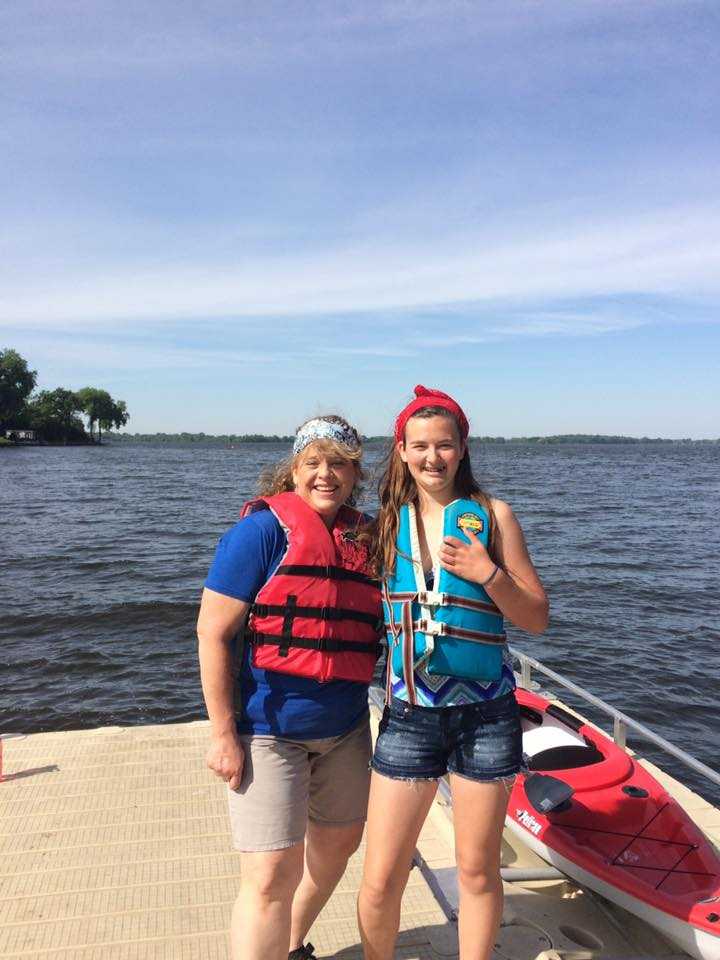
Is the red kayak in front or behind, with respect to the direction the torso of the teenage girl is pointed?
behind

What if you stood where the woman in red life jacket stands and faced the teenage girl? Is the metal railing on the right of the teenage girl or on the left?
left

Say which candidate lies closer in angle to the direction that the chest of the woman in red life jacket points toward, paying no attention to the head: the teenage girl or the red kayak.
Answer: the teenage girl

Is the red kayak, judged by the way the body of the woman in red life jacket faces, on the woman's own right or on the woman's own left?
on the woman's own left

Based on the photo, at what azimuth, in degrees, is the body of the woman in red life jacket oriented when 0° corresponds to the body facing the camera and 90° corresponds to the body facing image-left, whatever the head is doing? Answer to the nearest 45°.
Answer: approximately 315°

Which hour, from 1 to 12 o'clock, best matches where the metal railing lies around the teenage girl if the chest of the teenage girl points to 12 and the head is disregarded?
The metal railing is roughly at 7 o'clock from the teenage girl.

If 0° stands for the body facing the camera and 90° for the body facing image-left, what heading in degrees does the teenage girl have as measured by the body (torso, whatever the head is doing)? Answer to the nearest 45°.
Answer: approximately 0°

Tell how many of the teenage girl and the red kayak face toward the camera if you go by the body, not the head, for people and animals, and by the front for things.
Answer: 1
